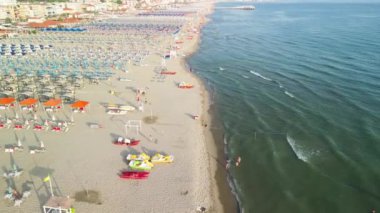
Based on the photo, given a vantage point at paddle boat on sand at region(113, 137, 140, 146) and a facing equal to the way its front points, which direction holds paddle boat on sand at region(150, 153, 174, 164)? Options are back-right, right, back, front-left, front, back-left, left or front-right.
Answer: front-right

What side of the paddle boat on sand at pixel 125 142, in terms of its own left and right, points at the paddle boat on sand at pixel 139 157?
right

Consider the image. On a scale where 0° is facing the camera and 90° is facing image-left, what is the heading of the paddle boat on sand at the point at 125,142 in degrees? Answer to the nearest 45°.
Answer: approximately 270°

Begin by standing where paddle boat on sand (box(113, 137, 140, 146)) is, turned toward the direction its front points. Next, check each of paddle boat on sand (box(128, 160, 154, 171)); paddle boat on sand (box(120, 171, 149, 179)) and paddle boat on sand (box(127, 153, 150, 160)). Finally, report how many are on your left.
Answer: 0

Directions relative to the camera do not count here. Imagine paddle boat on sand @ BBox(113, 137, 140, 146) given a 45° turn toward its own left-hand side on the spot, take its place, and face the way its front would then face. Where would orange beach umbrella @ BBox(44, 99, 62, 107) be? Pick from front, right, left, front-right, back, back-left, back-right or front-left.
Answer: left

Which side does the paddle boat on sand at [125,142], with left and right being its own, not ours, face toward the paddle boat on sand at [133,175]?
right

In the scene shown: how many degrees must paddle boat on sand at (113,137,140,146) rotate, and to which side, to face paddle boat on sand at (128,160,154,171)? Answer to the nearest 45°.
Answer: approximately 90° to its right

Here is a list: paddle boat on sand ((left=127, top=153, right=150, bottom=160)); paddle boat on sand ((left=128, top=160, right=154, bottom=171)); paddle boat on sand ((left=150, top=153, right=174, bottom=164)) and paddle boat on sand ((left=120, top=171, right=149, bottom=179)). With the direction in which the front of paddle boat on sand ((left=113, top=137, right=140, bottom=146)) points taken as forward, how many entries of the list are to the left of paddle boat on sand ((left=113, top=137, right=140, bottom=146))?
0
